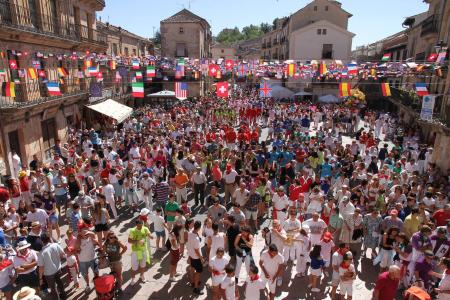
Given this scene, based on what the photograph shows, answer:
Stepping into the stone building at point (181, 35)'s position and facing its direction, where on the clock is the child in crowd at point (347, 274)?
The child in crowd is roughly at 12 o'clock from the stone building.

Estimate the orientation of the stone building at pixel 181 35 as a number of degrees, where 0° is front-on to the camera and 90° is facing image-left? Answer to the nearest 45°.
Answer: approximately 0°

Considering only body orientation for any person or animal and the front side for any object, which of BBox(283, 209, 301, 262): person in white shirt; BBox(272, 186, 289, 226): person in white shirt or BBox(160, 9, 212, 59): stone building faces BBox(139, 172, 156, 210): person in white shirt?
the stone building

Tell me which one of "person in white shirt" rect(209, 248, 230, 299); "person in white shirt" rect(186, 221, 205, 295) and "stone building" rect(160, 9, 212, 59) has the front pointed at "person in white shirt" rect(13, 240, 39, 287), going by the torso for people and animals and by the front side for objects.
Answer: the stone building

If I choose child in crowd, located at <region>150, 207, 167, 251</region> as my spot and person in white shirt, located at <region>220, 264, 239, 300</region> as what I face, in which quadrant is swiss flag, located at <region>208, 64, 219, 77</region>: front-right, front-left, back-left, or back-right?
back-left
